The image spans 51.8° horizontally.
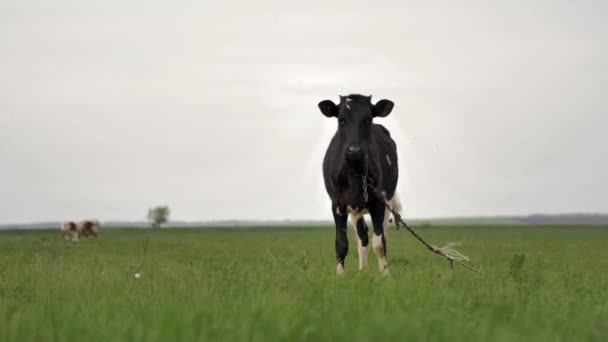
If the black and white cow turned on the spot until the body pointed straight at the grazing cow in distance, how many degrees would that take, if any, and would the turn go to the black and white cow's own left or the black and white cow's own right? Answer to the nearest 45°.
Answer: approximately 135° to the black and white cow's own right

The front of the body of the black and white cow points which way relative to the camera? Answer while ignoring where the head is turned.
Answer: toward the camera
